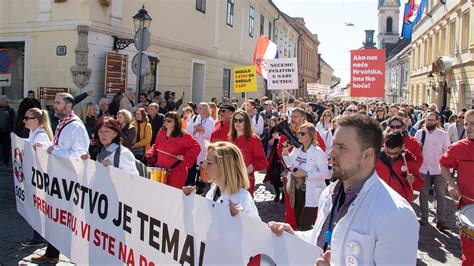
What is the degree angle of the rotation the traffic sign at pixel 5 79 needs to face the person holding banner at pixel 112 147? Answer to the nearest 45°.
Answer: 0° — it already faces them

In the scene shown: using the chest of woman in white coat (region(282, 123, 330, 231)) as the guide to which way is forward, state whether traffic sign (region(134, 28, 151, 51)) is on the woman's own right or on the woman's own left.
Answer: on the woman's own right

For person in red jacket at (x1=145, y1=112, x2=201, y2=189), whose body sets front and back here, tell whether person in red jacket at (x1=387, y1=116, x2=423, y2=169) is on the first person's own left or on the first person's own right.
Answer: on the first person's own left

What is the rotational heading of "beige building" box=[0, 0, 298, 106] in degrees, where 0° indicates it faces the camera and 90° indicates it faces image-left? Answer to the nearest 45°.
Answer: approximately 315°

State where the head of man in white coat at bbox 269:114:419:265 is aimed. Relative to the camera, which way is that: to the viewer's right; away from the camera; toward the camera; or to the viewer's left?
to the viewer's left

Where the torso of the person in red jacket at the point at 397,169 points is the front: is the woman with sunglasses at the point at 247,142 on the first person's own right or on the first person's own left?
on the first person's own right
